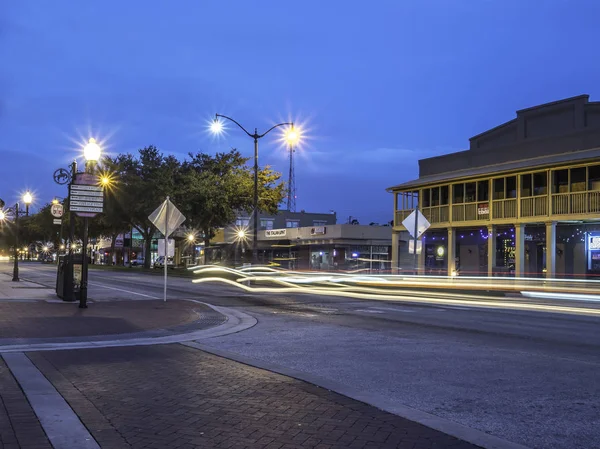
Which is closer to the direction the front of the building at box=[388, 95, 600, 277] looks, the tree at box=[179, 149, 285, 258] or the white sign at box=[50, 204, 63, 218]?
the white sign

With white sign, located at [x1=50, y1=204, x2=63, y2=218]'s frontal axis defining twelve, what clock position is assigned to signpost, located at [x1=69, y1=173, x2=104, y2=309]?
The signpost is roughly at 12 o'clock from the white sign.

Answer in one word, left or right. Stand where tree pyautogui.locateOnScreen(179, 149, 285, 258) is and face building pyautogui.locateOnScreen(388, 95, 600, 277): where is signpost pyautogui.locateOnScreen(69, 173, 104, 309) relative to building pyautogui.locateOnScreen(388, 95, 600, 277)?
right

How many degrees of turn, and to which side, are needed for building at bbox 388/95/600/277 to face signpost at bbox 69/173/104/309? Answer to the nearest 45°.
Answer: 0° — it already faces it

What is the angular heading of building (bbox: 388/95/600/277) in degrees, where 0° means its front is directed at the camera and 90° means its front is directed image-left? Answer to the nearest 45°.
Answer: approximately 45°
